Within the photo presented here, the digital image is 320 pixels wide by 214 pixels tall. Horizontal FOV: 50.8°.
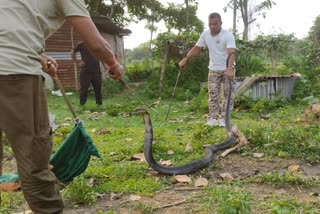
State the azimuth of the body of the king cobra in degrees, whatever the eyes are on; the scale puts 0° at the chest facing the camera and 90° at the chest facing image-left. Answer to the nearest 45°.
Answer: approximately 90°

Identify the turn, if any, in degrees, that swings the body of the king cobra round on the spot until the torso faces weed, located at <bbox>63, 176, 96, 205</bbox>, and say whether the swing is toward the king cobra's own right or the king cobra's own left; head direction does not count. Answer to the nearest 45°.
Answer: approximately 45° to the king cobra's own left

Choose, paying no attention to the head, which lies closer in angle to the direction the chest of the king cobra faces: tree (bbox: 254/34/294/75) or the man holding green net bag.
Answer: the man holding green net bag

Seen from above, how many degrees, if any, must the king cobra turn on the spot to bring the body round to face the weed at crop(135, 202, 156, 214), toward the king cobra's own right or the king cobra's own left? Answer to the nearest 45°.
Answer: approximately 90° to the king cobra's own left

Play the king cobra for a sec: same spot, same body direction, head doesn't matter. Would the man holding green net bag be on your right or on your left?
on your left

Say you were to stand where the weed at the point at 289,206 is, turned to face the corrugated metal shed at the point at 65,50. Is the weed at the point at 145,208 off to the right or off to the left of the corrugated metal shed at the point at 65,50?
left

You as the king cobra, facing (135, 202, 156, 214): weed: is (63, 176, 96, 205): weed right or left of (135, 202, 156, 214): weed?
right

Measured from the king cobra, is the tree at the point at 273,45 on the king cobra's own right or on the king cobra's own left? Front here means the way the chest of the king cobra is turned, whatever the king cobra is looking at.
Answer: on the king cobra's own right

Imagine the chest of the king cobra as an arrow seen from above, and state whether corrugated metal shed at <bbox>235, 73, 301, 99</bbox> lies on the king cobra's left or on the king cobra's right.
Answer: on the king cobra's right

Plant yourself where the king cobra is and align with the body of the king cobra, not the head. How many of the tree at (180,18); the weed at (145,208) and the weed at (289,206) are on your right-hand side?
1

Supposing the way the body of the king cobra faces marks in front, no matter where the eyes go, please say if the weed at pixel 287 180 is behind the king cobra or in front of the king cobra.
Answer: behind
